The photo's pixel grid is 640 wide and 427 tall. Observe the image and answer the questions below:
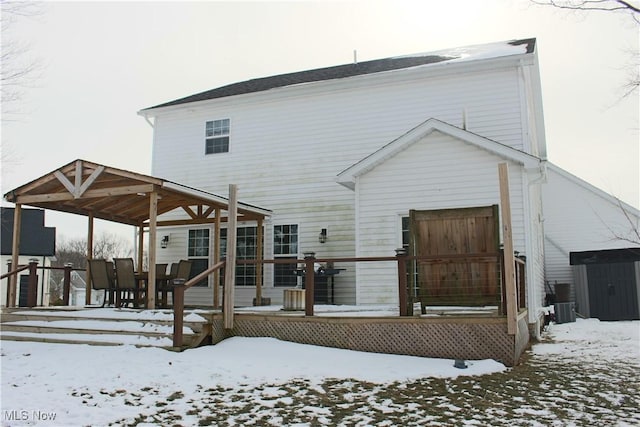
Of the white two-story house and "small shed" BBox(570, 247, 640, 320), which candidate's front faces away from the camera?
the white two-story house

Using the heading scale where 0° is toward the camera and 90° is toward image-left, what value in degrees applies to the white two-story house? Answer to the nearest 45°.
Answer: approximately 180°

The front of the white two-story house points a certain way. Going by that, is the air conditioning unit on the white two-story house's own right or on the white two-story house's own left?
on the white two-story house's own right

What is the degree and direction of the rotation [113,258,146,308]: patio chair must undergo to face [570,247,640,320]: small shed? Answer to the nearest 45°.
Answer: approximately 45° to its right

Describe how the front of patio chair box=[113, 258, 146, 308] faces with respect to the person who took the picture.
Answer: facing away from the viewer and to the right of the viewer

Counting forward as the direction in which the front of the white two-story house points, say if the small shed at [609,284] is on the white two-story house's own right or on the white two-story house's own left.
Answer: on the white two-story house's own right
